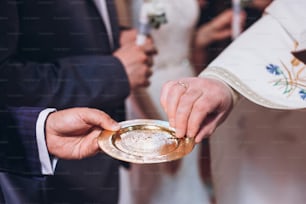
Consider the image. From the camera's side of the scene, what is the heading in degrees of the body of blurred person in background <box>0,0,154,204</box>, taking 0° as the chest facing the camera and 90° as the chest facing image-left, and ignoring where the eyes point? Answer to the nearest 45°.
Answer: approximately 315°
